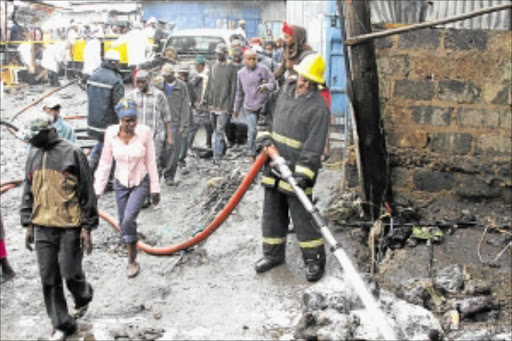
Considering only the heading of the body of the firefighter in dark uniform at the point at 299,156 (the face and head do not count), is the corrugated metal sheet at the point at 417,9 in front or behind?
behind

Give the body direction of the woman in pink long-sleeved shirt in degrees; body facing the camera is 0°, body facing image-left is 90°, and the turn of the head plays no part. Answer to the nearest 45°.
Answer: approximately 0°

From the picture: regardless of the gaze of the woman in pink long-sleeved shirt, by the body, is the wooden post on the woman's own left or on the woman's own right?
on the woman's own left

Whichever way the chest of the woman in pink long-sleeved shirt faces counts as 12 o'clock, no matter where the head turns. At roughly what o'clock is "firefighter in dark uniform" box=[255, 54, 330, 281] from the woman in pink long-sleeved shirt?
The firefighter in dark uniform is roughly at 10 o'clock from the woman in pink long-sleeved shirt.

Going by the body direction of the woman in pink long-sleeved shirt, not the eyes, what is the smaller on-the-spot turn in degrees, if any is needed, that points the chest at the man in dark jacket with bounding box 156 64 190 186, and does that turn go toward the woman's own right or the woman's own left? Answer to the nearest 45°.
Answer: approximately 180°

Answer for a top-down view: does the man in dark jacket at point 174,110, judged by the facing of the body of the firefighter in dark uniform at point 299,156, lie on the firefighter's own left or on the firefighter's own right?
on the firefighter's own right

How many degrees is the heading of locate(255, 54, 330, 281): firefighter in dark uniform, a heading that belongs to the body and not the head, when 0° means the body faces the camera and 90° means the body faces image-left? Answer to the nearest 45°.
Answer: approximately 45°

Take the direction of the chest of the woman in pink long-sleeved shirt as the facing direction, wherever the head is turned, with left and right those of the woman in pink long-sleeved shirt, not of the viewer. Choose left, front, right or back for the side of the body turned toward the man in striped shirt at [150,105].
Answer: back

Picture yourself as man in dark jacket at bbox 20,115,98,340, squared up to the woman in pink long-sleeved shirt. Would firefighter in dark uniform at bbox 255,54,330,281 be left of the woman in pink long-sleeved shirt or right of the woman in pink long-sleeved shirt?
right
